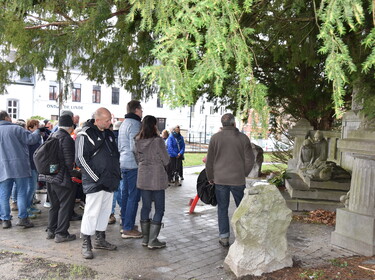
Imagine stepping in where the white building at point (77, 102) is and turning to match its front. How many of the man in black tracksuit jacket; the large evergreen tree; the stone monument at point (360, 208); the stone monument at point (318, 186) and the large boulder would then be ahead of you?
5

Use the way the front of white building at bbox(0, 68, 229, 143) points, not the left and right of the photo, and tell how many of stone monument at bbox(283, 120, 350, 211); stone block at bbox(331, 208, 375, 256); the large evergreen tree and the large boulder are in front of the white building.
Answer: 4

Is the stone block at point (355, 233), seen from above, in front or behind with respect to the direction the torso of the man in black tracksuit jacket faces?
in front

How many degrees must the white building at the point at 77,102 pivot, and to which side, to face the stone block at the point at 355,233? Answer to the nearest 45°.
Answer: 0° — it already faces it

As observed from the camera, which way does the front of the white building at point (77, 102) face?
facing the viewer

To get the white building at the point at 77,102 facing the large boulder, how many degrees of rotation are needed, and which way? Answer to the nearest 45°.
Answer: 0° — it already faces it

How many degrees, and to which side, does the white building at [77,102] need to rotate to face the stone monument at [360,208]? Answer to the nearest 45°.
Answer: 0° — it already faces it

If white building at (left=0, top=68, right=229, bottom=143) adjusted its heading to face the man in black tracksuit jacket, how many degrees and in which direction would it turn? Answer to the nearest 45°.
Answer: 0° — it already faces them

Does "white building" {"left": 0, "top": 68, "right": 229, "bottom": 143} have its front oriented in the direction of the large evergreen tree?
yes
